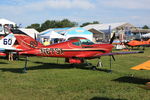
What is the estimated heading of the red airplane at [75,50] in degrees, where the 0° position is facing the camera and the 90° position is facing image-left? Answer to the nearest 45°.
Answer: approximately 270°

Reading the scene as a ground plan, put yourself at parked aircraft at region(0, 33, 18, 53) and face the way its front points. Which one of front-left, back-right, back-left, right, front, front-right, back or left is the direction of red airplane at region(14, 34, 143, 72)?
back-left

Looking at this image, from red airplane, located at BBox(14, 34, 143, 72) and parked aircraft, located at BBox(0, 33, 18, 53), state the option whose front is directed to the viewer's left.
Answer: the parked aircraft

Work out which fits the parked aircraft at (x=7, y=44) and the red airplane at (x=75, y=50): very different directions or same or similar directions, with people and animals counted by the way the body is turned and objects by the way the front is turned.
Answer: very different directions

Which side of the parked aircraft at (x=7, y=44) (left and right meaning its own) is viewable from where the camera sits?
left

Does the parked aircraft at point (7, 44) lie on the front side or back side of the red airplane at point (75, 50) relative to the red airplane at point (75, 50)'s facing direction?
on the back side

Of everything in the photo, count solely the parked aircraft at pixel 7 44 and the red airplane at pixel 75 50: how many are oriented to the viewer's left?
1
